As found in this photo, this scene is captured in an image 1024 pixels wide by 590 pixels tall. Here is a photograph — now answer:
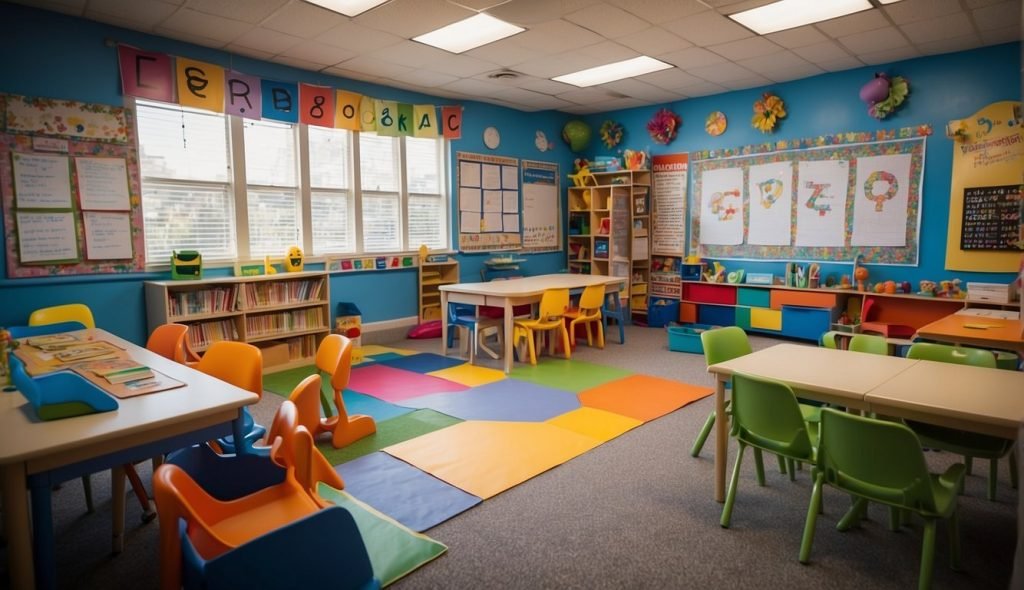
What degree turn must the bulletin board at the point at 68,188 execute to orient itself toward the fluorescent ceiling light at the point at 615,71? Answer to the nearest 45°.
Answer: approximately 45° to its left

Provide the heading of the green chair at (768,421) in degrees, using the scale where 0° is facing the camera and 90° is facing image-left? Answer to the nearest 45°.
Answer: approximately 225°

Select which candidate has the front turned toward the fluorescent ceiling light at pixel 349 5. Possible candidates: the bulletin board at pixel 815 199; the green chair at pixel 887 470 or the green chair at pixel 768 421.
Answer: the bulletin board

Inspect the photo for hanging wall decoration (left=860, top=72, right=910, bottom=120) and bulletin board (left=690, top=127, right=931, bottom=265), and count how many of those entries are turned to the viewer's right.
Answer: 0

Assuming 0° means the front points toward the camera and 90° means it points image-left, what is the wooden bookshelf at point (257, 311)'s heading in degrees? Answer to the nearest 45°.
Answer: approximately 315°

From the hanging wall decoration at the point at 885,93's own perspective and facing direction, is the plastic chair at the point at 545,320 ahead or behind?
ahead

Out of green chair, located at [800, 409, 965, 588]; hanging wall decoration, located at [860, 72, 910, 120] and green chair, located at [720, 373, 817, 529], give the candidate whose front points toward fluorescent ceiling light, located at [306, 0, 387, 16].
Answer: the hanging wall decoration

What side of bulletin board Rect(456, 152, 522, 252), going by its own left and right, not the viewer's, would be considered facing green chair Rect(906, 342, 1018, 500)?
front

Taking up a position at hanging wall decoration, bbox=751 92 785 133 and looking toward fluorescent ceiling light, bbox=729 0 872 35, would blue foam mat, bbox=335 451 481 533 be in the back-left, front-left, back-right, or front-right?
front-right

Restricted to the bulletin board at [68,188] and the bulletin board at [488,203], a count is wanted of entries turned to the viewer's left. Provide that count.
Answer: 0

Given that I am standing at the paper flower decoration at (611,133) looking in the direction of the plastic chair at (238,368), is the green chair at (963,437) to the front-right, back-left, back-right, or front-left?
front-left

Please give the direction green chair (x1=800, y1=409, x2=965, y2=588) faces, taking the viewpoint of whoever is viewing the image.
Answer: facing away from the viewer and to the right of the viewer

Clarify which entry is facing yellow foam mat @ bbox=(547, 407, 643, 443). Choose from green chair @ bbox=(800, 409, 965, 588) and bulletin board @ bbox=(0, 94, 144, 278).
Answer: the bulletin board

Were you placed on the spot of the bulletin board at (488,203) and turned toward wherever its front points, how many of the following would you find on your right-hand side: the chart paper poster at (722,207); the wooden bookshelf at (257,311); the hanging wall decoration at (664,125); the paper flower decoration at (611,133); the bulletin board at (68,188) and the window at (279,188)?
3

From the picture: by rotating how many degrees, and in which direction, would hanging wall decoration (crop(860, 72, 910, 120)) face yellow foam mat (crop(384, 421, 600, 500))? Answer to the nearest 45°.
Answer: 0° — it already faces it

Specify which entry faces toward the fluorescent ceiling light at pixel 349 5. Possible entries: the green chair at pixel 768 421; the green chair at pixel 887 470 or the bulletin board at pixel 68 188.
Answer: the bulletin board
